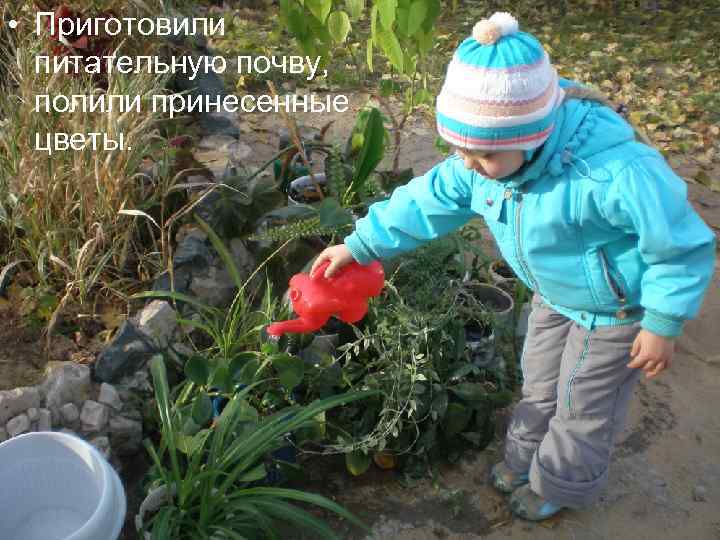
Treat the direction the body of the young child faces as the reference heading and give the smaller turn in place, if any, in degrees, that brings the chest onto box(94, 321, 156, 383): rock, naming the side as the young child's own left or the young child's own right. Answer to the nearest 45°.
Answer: approximately 45° to the young child's own right

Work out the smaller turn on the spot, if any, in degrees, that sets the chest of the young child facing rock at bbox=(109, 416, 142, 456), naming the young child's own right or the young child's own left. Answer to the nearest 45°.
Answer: approximately 45° to the young child's own right

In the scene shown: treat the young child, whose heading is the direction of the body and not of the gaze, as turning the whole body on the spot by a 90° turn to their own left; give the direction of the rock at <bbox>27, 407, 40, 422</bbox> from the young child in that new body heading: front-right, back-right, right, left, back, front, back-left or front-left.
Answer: back-right

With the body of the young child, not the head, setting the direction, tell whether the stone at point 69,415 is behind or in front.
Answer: in front

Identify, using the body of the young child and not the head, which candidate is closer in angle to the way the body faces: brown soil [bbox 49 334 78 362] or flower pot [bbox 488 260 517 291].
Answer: the brown soil

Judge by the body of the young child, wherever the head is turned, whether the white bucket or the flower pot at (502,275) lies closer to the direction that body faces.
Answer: the white bucket

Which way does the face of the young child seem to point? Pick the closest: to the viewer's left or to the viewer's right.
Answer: to the viewer's left

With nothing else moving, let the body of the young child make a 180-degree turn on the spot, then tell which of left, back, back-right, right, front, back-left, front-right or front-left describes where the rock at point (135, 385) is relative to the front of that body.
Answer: back-left

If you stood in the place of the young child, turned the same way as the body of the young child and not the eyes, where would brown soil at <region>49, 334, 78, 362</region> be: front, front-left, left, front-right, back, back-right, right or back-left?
front-right

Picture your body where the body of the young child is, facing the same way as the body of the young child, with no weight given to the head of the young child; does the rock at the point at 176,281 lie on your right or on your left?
on your right

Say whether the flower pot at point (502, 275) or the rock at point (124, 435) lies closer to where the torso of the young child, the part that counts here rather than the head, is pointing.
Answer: the rock

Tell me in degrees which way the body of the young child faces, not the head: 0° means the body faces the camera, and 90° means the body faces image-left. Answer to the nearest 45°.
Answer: approximately 45°

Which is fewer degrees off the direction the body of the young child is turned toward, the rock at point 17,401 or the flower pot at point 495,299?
the rock
